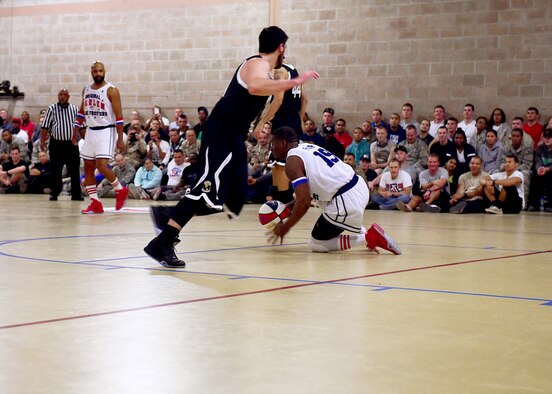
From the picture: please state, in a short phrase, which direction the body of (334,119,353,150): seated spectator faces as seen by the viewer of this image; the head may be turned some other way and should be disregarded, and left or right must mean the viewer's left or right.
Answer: facing the viewer

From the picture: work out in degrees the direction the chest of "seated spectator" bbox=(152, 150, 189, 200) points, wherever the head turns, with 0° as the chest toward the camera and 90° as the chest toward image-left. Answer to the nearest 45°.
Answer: approximately 45°

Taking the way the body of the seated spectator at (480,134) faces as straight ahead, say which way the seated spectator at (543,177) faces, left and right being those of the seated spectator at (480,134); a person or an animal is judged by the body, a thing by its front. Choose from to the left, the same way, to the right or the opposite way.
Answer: the same way

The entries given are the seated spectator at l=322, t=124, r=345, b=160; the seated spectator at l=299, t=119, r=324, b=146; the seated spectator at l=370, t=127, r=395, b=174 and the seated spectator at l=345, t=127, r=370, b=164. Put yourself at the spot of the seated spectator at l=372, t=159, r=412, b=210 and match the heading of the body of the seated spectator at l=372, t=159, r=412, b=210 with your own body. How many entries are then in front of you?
0

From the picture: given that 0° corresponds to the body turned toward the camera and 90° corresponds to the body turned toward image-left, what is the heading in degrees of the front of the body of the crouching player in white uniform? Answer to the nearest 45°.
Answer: approximately 90°

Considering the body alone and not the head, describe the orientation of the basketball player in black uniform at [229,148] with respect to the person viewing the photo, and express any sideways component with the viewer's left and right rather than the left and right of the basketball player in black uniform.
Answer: facing to the right of the viewer

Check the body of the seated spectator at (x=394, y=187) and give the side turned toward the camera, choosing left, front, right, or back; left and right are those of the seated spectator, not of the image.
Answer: front

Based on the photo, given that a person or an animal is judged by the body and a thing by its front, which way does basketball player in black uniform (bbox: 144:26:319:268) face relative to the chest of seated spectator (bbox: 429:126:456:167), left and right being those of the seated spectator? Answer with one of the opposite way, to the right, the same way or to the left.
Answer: to the left

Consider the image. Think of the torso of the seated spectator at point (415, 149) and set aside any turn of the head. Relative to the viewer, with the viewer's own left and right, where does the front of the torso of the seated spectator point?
facing the viewer and to the left of the viewer

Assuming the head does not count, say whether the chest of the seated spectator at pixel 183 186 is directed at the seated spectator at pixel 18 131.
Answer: no

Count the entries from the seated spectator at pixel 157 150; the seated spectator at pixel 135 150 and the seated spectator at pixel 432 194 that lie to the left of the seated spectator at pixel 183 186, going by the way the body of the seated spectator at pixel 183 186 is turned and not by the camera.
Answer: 1

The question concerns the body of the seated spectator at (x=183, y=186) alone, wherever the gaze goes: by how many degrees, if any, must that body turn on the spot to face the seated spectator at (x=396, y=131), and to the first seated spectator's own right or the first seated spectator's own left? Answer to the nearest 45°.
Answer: approximately 135° to the first seated spectator's own left

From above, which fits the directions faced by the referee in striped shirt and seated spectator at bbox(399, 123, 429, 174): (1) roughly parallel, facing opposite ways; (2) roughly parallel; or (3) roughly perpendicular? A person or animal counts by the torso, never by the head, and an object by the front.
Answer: roughly parallel

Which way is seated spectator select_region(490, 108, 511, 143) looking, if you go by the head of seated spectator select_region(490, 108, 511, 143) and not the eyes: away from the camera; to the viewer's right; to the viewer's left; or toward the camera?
toward the camera

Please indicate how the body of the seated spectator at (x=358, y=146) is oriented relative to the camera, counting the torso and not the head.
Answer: toward the camera

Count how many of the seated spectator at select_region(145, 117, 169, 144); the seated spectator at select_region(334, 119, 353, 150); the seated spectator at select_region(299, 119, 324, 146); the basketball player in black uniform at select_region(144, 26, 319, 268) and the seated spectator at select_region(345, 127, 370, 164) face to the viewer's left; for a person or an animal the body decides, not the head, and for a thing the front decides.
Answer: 0

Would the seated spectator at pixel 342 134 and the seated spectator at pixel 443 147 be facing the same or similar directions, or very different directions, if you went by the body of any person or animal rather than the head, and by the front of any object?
same or similar directions

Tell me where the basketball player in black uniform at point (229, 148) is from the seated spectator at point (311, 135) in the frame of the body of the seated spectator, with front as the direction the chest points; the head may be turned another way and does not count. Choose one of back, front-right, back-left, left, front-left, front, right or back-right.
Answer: front
